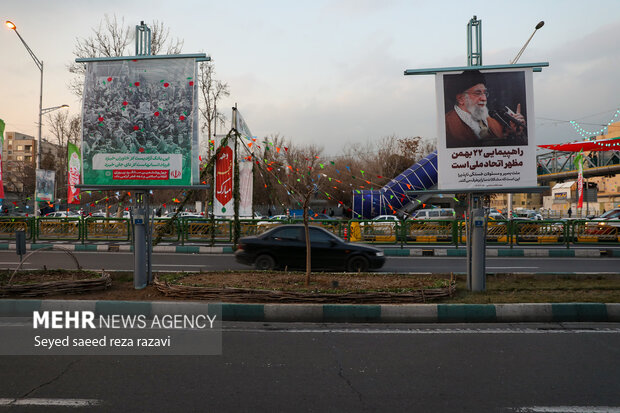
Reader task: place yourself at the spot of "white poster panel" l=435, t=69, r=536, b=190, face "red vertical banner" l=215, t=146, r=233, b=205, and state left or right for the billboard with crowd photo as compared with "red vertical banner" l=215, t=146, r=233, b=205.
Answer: left

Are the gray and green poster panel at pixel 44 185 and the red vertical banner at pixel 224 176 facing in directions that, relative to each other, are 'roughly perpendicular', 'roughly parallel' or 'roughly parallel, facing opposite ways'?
roughly parallel

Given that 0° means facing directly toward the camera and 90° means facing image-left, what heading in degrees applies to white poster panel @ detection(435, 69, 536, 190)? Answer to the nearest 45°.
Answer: approximately 0°

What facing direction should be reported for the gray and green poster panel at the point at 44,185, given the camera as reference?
facing the viewer

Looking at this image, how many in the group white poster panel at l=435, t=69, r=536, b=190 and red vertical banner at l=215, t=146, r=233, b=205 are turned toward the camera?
2

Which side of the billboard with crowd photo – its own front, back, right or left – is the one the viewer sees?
front

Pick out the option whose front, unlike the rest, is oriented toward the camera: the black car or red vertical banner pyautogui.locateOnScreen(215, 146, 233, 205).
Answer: the red vertical banner

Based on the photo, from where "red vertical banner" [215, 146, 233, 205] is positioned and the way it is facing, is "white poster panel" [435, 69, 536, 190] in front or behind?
in front
